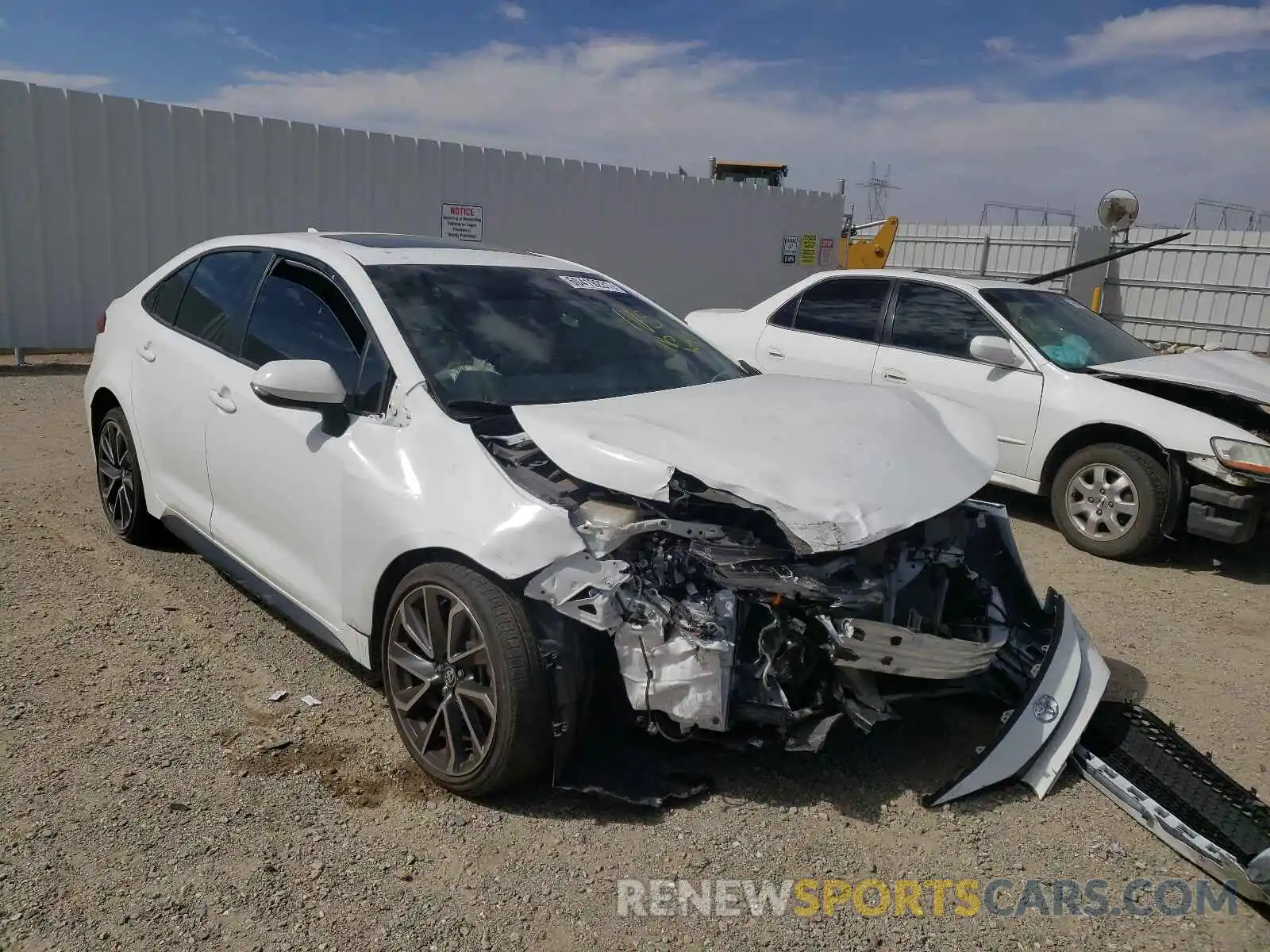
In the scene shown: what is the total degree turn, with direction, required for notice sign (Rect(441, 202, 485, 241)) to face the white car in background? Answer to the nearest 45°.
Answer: approximately 45° to its left

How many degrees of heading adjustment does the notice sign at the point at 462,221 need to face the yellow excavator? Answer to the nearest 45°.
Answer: approximately 90° to its left

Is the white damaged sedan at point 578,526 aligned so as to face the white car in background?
no

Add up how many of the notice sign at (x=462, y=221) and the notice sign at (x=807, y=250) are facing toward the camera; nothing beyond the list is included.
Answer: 2

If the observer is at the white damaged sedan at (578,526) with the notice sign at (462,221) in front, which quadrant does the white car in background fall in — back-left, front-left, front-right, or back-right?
front-right

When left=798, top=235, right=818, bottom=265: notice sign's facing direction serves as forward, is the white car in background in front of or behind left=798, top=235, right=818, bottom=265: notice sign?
in front

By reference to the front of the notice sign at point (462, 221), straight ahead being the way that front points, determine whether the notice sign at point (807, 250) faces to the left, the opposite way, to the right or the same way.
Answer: the same way

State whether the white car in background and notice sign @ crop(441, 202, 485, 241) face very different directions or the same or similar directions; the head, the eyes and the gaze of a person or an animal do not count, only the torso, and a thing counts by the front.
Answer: same or similar directions

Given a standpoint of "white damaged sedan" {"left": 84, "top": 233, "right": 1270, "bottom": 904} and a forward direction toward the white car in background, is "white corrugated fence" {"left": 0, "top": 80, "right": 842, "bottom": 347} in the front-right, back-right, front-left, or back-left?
front-left

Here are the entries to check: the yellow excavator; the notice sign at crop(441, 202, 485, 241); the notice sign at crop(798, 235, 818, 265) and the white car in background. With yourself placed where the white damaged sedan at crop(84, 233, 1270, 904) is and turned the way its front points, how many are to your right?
0

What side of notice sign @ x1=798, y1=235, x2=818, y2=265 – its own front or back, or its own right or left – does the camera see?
front

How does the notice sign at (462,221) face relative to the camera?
toward the camera

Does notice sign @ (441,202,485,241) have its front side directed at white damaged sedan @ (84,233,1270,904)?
yes

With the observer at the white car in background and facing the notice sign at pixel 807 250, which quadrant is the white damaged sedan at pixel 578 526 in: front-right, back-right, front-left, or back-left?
back-left

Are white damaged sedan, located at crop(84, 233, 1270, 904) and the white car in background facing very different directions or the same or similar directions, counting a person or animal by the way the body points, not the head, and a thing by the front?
same or similar directions
